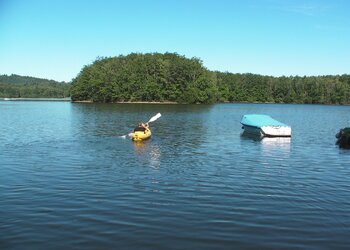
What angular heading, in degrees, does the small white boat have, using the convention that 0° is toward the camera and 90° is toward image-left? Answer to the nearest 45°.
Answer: approximately 135°

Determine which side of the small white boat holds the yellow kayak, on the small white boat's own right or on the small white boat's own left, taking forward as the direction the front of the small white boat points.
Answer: on the small white boat's own left

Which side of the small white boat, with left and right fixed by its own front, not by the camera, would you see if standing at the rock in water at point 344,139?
back

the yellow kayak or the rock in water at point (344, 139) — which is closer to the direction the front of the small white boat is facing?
the yellow kayak
